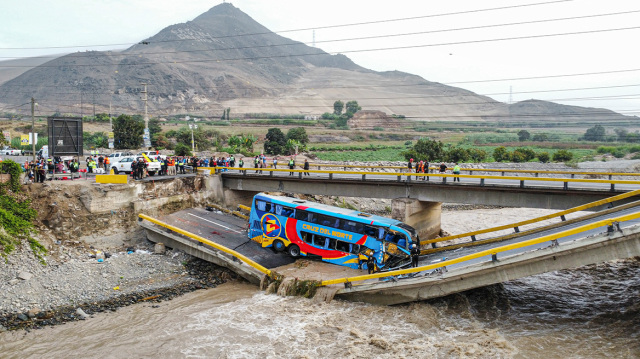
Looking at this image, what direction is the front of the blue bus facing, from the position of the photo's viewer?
facing the viewer and to the right of the viewer

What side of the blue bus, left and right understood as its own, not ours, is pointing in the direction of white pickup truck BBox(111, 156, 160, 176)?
back
